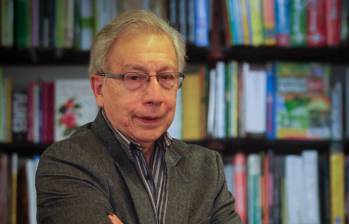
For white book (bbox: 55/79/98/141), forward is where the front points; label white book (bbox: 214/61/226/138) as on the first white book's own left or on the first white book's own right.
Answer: on the first white book's own left

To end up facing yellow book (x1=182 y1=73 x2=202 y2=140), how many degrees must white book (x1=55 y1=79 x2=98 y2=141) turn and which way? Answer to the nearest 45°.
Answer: approximately 90° to its left

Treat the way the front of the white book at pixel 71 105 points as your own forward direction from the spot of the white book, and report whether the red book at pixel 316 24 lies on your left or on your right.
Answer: on your left

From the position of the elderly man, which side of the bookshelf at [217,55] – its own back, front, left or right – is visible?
front

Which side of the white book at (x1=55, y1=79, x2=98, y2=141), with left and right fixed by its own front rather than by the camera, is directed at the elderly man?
front

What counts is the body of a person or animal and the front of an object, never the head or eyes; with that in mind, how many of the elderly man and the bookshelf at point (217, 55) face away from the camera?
0
